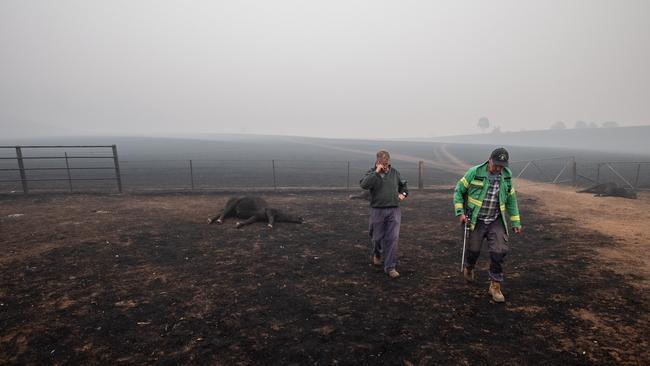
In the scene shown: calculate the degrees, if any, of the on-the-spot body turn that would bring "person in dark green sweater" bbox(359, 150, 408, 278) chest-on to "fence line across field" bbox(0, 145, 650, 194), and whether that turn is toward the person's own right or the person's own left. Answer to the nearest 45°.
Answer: approximately 135° to the person's own right

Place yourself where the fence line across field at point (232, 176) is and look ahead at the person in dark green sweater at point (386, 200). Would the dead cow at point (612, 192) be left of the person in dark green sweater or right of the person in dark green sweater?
left

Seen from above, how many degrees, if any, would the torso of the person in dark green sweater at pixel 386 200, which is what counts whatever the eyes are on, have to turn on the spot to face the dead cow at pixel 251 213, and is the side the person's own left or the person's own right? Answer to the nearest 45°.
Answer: approximately 135° to the person's own right

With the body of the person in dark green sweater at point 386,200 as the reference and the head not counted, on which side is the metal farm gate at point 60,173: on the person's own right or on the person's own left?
on the person's own right

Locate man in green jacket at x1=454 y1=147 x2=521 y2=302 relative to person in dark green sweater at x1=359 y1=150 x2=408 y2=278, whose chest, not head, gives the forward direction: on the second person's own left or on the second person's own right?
on the second person's own left

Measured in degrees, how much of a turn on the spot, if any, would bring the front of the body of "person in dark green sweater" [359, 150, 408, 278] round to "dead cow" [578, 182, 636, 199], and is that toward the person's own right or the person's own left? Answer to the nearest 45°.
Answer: approximately 135° to the person's own left

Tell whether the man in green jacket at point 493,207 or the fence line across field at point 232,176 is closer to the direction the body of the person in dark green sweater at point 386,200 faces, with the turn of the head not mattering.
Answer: the man in green jacket

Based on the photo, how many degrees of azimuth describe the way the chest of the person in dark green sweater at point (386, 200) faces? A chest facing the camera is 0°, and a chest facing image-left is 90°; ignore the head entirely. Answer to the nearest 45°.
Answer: approximately 0°

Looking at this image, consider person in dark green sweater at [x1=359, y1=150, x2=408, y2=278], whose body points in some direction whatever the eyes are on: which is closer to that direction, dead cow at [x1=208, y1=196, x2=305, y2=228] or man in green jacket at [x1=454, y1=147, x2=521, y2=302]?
the man in green jacket

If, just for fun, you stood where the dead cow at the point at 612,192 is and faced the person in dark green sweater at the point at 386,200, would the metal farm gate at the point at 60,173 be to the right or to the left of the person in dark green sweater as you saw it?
right
